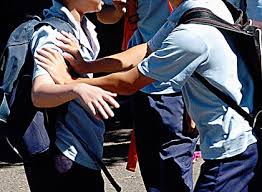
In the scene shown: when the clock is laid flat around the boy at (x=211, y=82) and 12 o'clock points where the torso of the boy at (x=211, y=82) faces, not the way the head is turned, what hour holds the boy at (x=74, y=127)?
the boy at (x=74, y=127) is roughly at 12 o'clock from the boy at (x=211, y=82).

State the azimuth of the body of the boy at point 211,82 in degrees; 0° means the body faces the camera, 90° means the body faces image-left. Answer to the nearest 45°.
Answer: approximately 90°
